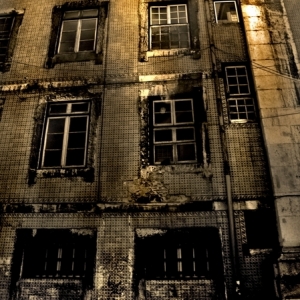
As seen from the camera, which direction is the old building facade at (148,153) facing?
toward the camera

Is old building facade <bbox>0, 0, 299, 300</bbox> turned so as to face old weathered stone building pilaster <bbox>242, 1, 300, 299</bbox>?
no
